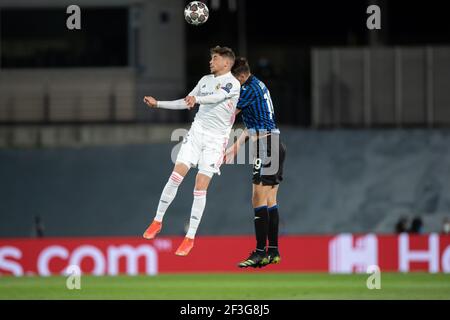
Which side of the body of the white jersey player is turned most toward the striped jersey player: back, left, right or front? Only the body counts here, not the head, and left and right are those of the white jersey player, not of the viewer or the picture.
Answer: back

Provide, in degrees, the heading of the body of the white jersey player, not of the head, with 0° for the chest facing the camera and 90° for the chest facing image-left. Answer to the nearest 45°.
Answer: approximately 45°

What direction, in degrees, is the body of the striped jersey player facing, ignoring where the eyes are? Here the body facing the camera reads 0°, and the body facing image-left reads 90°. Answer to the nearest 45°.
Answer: approximately 90°
